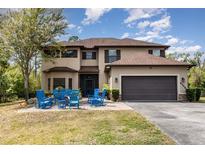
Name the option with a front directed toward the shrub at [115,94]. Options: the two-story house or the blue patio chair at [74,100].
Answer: the two-story house

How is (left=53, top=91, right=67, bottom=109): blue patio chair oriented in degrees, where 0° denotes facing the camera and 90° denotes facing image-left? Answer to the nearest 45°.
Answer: approximately 315°

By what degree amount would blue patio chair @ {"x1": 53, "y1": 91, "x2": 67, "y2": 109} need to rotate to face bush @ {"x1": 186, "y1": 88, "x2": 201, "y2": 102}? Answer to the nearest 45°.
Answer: approximately 45° to its left

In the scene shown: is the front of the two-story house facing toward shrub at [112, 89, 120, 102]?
yes

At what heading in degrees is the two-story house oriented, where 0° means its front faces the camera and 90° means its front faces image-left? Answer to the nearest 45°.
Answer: approximately 0°

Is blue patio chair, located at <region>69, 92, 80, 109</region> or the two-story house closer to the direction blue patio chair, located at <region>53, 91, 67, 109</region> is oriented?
the blue patio chair

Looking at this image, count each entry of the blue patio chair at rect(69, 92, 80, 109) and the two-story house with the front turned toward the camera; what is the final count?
2

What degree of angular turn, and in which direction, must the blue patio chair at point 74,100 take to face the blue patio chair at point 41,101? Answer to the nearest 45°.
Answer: approximately 90° to its right

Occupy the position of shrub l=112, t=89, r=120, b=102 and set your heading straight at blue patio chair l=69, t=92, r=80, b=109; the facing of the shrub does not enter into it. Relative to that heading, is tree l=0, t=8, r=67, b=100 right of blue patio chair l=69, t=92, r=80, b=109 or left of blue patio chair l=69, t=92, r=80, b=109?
right

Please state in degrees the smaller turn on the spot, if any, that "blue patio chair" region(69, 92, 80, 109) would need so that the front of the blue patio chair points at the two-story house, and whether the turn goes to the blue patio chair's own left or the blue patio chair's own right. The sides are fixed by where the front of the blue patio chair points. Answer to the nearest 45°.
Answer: approximately 135° to the blue patio chair's own left

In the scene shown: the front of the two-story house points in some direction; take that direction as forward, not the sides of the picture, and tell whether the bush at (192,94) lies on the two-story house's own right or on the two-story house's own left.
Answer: on the two-story house's own left

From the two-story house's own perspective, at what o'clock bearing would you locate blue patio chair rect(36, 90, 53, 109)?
The blue patio chair is roughly at 1 o'clock from the two-story house.

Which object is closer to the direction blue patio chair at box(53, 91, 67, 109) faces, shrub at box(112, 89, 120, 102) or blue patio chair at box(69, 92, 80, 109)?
the blue patio chair
